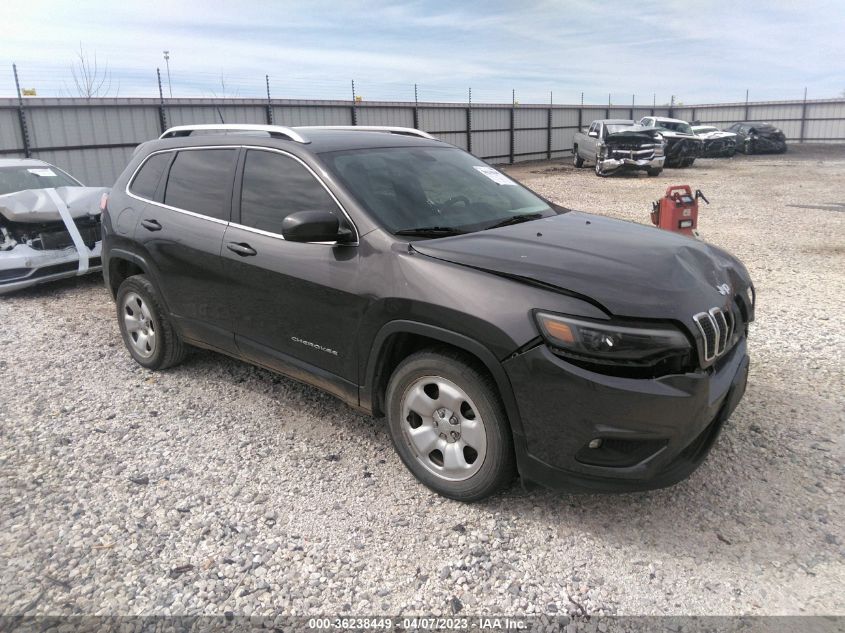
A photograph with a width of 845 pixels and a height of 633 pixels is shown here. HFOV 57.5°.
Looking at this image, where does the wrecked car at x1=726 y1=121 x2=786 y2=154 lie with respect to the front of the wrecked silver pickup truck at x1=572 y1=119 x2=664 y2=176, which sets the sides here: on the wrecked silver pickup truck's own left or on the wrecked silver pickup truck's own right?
on the wrecked silver pickup truck's own left

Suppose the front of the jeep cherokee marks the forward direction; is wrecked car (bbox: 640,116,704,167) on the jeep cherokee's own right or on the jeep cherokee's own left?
on the jeep cherokee's own left

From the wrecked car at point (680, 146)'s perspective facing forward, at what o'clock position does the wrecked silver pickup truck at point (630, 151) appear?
The wrecked silver pickup truck is roughly at 2 o'clock from the wrecked car.

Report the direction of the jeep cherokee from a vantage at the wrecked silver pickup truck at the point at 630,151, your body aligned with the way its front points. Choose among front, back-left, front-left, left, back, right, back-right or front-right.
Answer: front-right

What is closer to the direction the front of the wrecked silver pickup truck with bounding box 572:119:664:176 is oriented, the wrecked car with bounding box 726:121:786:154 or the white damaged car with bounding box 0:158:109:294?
the white damaged car

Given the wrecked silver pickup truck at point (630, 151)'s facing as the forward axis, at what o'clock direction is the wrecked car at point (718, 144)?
The wrecked car is roughly at 8 o'clock from the wrecked silver pickup truck.

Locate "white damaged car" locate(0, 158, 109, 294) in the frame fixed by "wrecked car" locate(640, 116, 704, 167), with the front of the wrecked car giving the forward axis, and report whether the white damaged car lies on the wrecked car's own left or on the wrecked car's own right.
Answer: on the wrecked car's own right

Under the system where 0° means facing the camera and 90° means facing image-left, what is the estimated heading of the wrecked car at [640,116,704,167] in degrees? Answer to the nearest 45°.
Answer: approximately 315°

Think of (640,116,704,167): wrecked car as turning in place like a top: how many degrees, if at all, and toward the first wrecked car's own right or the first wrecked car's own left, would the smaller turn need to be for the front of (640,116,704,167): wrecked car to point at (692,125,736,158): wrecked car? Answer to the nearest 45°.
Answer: approximately 135° to the first wrecked car's own left

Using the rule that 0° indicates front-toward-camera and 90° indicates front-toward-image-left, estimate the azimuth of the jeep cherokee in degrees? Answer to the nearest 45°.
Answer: approximately 315°
